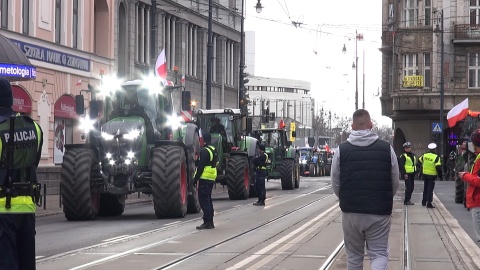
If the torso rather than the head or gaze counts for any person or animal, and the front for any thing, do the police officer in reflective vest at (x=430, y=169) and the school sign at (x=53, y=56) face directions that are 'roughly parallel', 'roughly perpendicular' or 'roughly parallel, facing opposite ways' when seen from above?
roughly perpendicular

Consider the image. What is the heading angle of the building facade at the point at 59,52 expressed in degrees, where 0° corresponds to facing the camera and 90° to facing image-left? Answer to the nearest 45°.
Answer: approximately 315°

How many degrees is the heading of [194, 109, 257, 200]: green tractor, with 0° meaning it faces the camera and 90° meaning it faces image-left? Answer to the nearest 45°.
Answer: approximately 45°

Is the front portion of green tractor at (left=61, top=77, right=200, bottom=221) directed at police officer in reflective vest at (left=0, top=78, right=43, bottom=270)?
yes

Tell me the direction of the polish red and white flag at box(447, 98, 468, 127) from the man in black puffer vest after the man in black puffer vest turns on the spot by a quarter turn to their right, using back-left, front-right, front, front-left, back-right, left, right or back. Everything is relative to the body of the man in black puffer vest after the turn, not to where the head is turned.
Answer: left

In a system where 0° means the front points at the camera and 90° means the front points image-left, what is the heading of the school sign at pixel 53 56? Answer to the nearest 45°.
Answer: approximately 315°

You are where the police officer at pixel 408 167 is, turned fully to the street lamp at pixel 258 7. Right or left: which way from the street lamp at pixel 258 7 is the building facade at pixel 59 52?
left

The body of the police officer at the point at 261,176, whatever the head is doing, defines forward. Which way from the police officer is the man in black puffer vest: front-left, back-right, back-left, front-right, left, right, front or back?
left

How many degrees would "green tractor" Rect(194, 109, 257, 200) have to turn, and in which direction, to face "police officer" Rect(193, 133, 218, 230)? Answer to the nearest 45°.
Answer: approximately 45° to its left

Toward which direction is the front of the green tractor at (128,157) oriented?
toward the camera

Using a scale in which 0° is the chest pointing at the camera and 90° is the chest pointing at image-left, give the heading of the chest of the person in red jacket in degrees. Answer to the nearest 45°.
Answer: approximately 90°

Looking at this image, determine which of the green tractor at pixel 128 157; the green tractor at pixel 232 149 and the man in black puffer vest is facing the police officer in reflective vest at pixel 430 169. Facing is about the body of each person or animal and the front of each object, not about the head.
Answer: the man in black puffer vest

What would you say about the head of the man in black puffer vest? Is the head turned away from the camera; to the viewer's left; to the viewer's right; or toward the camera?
away from the camera
